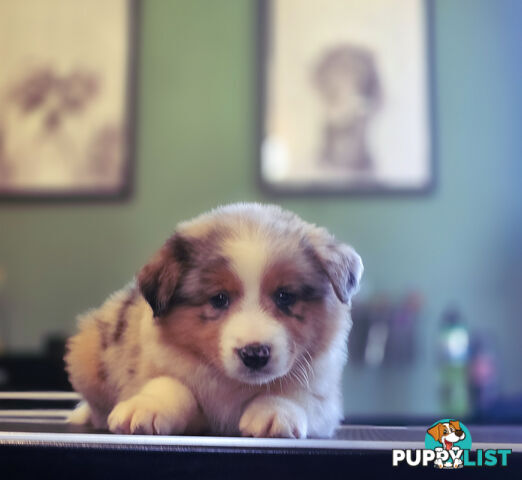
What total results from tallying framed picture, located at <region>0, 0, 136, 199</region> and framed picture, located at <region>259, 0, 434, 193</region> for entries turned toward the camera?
2

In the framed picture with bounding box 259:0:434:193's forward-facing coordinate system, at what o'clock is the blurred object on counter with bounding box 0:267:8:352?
The blurred object on counter is roughly at 3 o'clock from the framed picture.

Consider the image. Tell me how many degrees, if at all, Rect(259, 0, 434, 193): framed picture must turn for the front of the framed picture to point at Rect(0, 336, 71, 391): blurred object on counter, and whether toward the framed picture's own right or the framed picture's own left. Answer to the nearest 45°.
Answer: approximately 45° to the framed picture's own right

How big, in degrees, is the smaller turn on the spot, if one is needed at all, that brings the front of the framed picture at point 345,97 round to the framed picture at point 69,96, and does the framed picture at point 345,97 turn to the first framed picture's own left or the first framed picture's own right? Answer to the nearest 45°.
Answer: approximately 90° to the first framed picture's own right

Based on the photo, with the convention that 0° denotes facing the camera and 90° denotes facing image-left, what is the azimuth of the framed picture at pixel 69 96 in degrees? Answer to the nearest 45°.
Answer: approximately 0°
